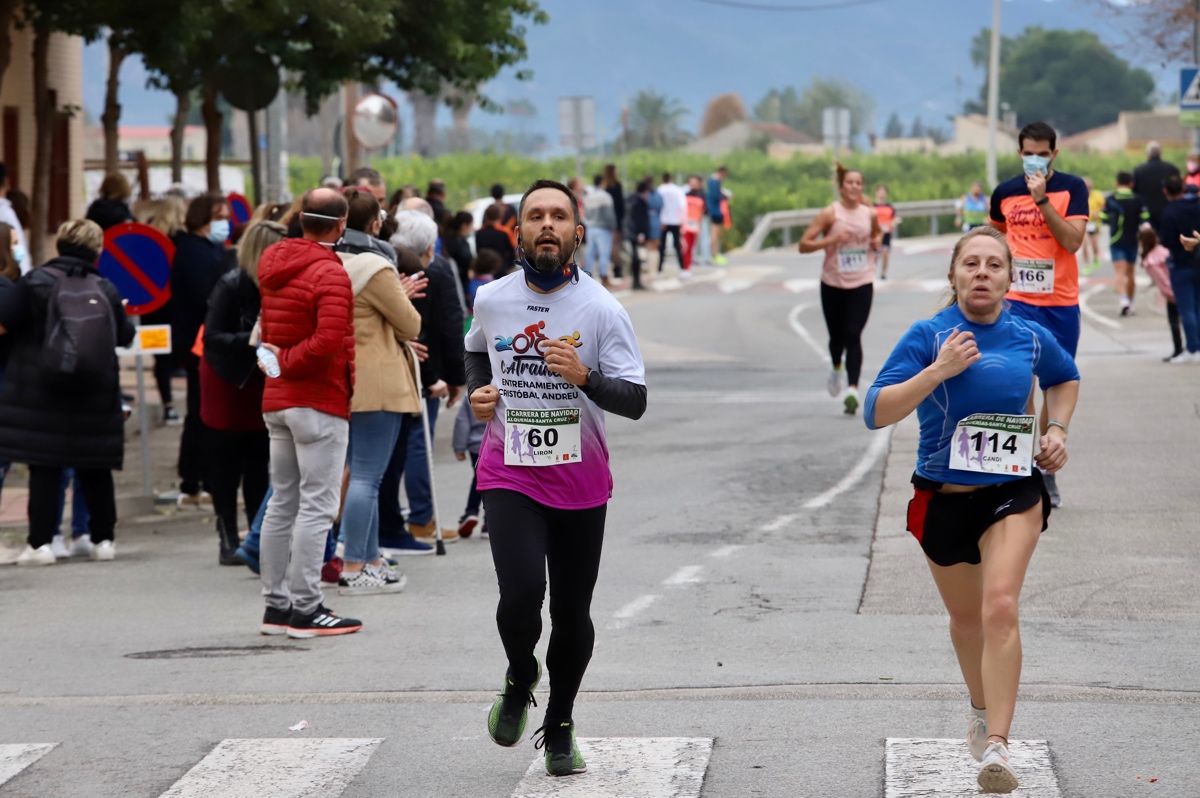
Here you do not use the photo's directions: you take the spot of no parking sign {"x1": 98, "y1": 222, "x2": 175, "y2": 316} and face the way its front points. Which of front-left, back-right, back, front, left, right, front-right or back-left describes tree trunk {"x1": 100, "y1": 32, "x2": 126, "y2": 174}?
back

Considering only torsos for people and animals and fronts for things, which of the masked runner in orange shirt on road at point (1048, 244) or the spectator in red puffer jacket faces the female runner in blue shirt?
the masked runner in orange shirt on road

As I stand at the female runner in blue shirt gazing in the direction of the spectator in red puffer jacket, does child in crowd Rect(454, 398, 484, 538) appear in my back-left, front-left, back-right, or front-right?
front-right

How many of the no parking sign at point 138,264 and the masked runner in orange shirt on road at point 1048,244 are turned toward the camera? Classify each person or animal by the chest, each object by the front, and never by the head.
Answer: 2

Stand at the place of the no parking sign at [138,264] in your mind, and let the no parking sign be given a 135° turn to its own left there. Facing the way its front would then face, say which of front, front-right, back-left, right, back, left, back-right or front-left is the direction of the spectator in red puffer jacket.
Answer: back-right

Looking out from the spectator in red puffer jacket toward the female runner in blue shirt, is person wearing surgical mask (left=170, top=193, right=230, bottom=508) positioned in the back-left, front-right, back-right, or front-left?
back-left

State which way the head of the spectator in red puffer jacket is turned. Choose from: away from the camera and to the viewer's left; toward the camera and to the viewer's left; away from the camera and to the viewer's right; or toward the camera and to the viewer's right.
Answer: away from the camera and to the viewer's right

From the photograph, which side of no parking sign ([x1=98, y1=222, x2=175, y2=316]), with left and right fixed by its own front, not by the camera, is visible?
front

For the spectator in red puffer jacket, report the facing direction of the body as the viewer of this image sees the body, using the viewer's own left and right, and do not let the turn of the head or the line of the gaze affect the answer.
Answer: facing away from the viewer and to the right of the viewer

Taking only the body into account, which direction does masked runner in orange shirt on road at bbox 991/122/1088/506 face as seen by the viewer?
toward the camera

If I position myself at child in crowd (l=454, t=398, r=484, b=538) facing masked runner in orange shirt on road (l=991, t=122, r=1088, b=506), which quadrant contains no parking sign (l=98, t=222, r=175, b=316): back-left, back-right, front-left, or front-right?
back-left

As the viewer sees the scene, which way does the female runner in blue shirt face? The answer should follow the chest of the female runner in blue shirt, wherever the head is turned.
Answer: toward the camera

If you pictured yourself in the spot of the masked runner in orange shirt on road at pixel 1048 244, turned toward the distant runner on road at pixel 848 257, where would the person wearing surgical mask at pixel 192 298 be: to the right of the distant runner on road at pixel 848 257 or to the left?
left

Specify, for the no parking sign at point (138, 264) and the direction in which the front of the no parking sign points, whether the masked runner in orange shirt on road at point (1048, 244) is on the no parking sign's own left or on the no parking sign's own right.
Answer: on the no parking sign's own left
